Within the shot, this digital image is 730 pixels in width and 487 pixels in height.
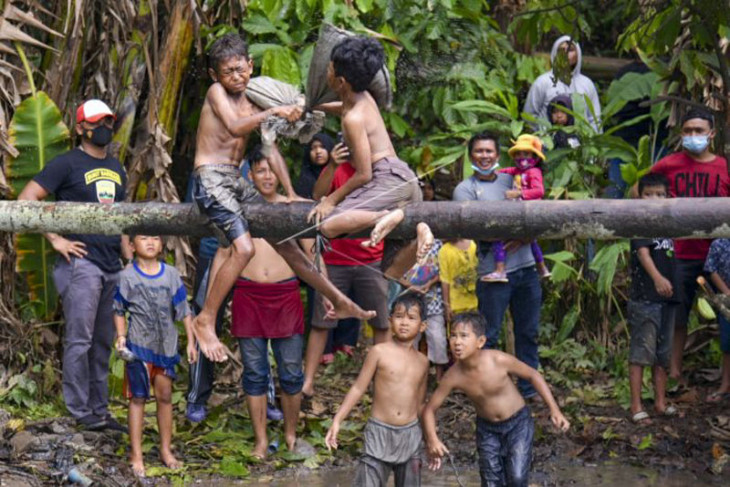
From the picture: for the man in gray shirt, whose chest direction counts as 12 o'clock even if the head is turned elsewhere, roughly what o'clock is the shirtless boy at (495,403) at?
The shirtless boy is roughly at 12 o'clock from the man in gray shirt.

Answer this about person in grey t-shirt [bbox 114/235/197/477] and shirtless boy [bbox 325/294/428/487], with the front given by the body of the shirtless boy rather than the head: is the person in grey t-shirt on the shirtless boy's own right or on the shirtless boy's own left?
on the shirtless boy's own right

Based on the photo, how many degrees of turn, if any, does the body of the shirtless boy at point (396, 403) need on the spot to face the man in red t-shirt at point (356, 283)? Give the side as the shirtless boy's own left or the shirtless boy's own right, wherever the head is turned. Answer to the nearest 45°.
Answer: approximately 180°

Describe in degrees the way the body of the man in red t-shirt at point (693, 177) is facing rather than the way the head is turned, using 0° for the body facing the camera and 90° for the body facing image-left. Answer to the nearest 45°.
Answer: approximately 0°

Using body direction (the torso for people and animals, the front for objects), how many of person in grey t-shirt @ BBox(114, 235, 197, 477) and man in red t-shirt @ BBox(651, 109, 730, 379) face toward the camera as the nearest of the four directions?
2

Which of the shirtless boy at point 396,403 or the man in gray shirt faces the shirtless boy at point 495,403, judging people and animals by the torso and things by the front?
the man in gray shirt

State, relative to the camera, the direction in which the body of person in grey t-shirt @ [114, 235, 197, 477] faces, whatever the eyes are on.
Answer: toward the camera

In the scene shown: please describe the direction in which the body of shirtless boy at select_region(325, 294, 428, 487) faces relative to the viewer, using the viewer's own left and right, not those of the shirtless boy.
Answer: facing the viewer

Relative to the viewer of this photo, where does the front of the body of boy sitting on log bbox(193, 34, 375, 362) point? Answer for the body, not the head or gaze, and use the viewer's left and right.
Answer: facing the viewer and to the right of the viewer

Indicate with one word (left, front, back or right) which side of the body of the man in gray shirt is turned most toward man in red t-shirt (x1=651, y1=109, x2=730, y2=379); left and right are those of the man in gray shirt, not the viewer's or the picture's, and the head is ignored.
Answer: left

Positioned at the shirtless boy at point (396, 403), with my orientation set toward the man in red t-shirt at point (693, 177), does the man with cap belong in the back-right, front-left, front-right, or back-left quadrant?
back-left

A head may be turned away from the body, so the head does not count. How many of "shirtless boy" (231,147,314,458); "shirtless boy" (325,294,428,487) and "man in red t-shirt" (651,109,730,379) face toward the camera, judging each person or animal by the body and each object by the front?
3
